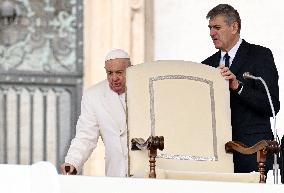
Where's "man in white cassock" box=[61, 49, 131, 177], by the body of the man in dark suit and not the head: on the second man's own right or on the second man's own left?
on the second man's own right

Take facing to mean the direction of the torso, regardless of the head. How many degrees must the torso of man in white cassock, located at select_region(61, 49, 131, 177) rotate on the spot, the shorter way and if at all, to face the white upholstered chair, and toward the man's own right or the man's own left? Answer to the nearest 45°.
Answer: approximately 45° to the man's own left

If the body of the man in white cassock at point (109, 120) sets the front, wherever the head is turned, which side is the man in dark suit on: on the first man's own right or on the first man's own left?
on the first man's own left

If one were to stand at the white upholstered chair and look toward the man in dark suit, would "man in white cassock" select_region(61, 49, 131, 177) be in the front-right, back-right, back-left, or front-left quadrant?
back-left

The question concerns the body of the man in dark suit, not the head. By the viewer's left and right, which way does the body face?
facing the viewer and to the left of the viewer

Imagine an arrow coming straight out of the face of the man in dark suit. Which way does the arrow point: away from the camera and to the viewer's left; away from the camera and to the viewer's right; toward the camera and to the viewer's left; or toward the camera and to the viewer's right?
toward the camera and to the viewer's left

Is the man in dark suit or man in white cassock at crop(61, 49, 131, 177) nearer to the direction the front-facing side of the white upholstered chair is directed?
the man in dark suit

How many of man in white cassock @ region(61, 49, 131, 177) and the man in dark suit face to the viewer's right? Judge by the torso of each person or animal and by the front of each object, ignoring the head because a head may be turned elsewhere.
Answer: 0
